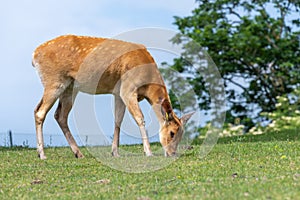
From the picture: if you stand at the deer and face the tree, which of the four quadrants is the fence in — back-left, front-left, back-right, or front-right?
front-left

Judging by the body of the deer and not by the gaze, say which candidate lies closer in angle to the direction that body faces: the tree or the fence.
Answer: the tree

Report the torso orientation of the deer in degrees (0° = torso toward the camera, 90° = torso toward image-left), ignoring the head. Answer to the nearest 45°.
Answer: approximately 270°

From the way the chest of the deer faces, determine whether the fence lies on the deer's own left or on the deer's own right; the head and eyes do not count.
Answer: on the deer's own left

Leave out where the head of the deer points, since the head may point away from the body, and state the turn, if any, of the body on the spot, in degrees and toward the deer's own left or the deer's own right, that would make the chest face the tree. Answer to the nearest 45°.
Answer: approximately 45° to the deer's own left
